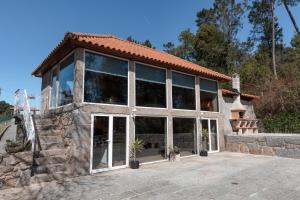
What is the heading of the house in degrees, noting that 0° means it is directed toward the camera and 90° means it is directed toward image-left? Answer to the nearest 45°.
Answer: approximately 315°

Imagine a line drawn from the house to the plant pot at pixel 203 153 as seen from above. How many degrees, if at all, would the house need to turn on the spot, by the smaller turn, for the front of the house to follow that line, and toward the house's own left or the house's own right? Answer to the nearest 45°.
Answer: approximately 90° to the house's own left

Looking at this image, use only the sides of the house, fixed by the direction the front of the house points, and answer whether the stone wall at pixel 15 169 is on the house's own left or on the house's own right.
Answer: on the house's own right

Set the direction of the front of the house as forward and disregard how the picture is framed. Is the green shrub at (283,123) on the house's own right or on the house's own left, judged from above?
on the house's own left

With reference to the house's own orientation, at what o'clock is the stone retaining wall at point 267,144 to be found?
The stone retaining wall is roughly at 10 o'clock from the house.
